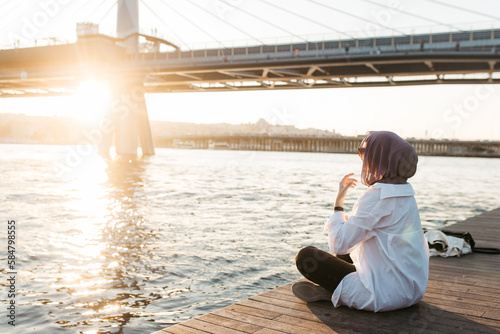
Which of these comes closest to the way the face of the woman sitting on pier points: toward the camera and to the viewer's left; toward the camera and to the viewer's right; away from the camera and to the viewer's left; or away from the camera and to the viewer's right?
away from the camera and to the viewer's left

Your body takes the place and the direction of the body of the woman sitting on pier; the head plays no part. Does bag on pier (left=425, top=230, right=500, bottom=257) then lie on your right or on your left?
on your right

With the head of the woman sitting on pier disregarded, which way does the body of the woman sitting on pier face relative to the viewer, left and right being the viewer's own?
facing away from the viewer and to the left of the viewer
